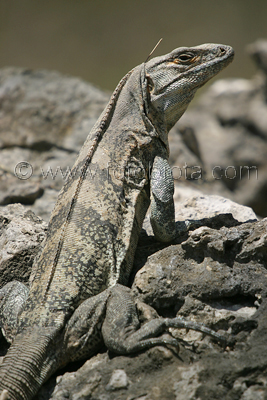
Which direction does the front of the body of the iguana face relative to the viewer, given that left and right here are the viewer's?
facing away from the viewer and to the right of the viewer
